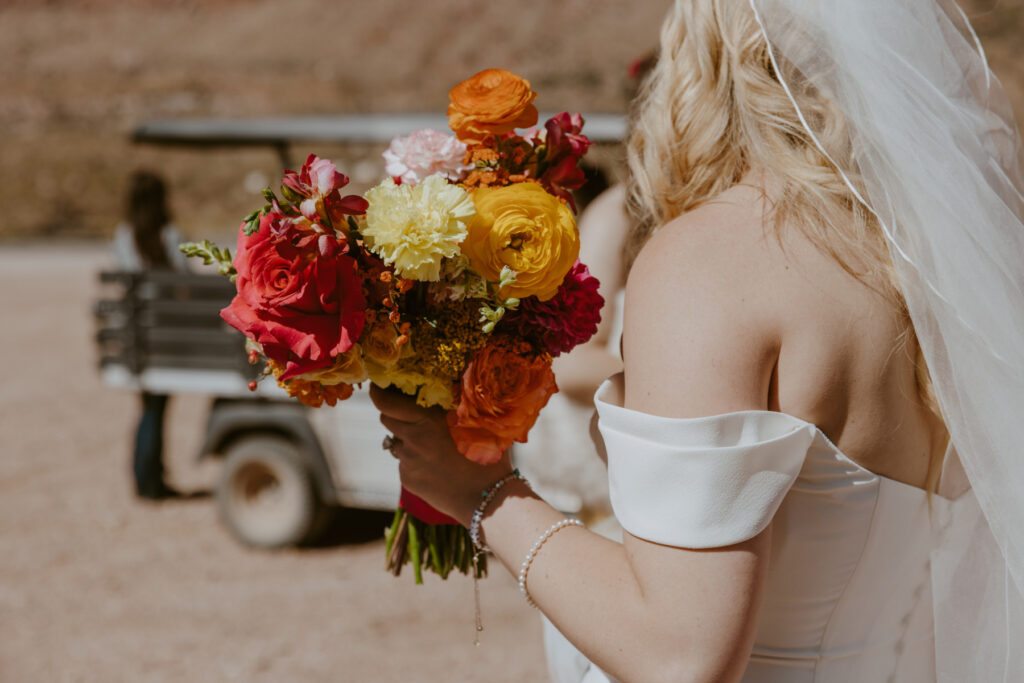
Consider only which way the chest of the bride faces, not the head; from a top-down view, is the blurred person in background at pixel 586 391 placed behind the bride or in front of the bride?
in front

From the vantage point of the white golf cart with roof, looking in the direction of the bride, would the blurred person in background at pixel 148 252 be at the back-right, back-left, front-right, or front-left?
back-right

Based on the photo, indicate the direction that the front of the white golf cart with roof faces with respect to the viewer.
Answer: facing to the right of the viewer

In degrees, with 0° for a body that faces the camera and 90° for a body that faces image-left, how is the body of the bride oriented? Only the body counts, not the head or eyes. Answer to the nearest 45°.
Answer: approximately 135°

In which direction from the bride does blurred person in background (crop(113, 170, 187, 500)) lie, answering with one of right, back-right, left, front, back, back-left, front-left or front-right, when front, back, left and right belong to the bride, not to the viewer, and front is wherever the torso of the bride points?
front

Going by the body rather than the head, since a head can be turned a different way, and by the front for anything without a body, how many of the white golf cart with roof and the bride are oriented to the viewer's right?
1

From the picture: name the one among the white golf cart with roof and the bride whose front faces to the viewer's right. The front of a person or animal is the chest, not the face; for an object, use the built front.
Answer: the white golf cart with roof

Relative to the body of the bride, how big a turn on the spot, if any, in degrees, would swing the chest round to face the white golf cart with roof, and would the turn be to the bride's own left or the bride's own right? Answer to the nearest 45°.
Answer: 0° — they already face it

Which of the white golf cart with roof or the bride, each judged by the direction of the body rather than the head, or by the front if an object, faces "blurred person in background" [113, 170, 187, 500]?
the bride

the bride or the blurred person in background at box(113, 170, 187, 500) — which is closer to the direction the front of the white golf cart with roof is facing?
the bride

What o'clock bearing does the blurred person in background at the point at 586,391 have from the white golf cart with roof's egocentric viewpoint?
The blurred person in background is roughly at 2 o'clock from the white golf cart with roof.

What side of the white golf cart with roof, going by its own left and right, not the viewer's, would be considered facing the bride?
right
